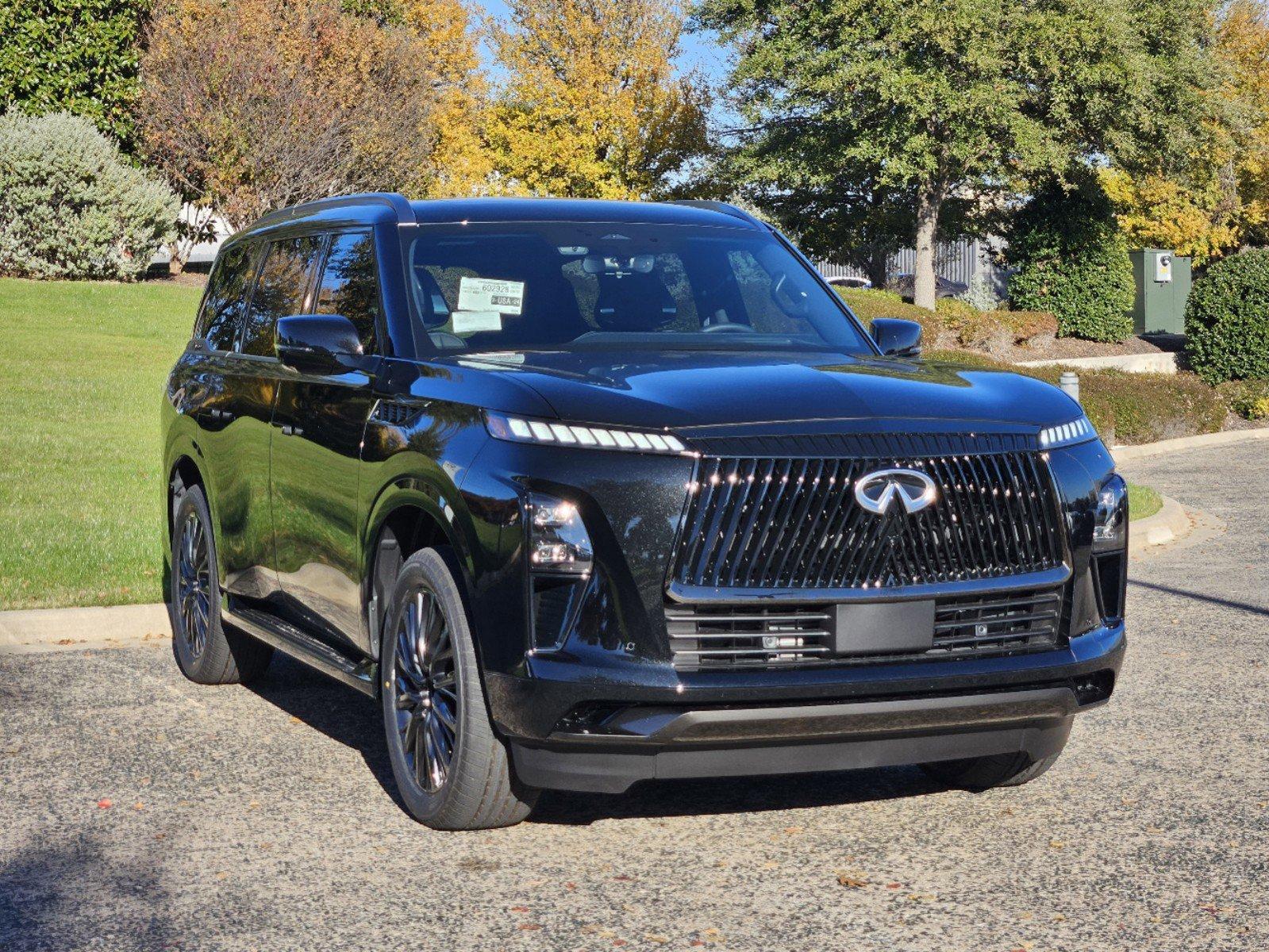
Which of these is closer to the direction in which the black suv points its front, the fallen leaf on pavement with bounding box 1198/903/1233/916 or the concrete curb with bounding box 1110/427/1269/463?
the fallen leaf on pavement

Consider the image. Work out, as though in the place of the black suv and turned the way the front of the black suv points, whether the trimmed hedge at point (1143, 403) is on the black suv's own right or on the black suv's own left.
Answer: on the black suv's own left

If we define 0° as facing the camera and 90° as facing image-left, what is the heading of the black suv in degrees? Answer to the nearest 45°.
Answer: approximately 315°

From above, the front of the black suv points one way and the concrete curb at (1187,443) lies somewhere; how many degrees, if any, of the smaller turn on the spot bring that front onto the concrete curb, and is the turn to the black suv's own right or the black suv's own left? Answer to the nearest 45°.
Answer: approximately 135° to the black suv's own left

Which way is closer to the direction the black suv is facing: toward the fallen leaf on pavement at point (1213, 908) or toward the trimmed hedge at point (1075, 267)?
the fallen leaf on pavement

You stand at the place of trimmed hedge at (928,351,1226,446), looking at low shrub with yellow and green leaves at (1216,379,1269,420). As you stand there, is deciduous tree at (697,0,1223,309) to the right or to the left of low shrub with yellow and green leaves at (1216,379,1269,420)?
left

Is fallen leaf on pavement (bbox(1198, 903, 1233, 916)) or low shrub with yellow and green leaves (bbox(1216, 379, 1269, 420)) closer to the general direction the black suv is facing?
the fallen leaf on pavement

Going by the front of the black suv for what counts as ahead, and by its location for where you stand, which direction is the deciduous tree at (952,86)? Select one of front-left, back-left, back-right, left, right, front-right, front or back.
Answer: back-left

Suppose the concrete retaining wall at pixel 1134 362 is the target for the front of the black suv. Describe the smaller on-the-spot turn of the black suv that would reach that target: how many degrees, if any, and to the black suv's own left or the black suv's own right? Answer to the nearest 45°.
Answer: approximately 135° to the black suv's own left

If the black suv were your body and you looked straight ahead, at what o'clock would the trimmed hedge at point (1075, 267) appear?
The trimmed hedge is roughly at 8 o'clock from the black suv.

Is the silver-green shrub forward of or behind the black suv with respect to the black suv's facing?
behind

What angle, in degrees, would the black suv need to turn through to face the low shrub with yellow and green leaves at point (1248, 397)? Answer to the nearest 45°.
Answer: approximately 90° to its left
